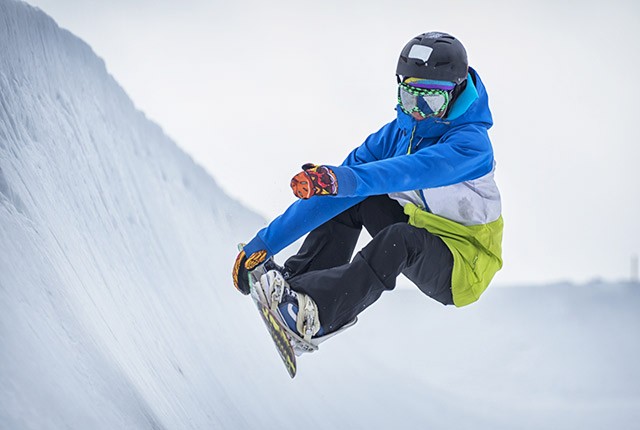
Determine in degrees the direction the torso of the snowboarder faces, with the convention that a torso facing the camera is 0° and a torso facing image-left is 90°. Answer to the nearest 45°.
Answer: approximately 45°
